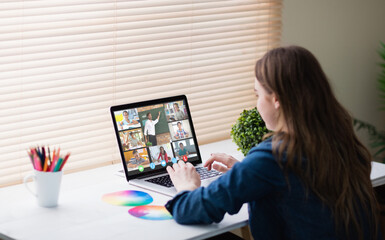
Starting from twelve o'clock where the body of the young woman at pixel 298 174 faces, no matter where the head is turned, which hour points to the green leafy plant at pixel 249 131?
The green leafy plant is roughly at 1 o'clock from the young woman.

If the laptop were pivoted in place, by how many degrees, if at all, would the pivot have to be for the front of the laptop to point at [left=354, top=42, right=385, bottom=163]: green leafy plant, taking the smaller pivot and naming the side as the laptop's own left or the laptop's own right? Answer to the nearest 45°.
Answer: approximately 90° to the laptop's own left

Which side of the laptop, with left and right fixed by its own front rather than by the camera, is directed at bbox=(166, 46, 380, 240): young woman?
front

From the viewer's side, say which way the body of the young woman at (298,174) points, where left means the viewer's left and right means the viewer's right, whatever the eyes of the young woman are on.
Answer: facing away from the viewer and to the left of the viewer

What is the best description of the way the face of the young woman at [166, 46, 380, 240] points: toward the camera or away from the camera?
away from the camera

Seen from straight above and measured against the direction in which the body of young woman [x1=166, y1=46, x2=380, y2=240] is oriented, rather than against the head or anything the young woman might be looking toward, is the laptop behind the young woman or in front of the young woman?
in front

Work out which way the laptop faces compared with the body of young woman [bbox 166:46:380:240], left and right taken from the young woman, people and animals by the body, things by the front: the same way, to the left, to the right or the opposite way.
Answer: the opposite way

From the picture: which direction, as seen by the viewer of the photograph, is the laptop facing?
facing the viewer and to the right of the viewer
